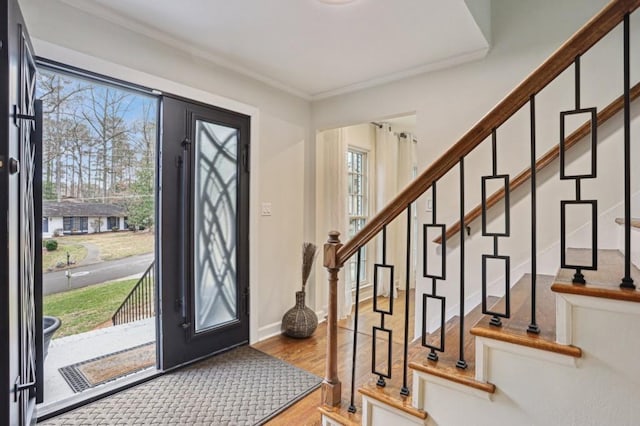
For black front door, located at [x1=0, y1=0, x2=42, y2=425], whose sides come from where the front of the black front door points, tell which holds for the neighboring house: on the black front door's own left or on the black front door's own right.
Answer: on the black front door's own left

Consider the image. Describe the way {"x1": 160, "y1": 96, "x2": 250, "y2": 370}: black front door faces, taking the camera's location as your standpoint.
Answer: facing the viewer and to the right of the viewer

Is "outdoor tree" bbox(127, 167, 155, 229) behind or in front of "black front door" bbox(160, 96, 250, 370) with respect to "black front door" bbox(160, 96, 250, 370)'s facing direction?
behind

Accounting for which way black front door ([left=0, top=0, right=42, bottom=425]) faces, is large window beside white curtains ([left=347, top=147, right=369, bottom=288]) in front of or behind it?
in front

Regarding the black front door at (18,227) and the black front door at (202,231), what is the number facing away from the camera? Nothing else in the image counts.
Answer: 0

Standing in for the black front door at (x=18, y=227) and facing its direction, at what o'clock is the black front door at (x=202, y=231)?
the black front door at (x=202, y=231) is roughly at 11 o'clock from the black front door at (x=18, y=227).

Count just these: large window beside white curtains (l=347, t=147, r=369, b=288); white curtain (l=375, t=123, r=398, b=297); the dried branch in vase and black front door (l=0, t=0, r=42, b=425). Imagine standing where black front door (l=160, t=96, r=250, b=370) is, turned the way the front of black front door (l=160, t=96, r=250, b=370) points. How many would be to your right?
1

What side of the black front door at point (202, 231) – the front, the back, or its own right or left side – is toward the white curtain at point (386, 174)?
left

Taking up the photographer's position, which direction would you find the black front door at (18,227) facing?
facing to the right of the viewer

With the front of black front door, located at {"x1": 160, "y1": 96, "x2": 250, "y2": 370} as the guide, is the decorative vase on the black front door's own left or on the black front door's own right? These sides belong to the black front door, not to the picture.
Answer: on the black front door's own left

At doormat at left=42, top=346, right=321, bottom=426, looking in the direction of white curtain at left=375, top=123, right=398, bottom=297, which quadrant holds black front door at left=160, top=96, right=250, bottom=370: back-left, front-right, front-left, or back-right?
front-left

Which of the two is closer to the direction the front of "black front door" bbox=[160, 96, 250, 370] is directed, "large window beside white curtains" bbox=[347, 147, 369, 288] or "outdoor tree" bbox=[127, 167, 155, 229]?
the large window beside white curtains

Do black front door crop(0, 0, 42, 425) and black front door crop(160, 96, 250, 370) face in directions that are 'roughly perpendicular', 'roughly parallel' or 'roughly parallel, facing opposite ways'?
roughly perpendicular
